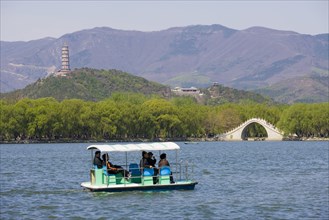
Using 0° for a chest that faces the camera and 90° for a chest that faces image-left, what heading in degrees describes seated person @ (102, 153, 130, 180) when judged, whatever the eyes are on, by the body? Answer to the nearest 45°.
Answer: approximately 270°

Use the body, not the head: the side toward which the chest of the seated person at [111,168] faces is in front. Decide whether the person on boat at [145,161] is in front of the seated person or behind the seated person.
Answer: in front
